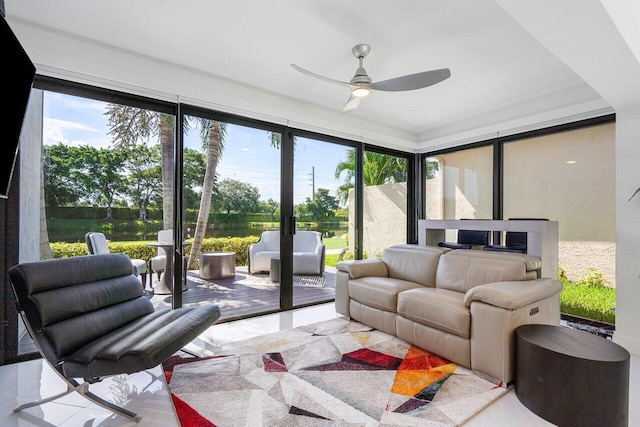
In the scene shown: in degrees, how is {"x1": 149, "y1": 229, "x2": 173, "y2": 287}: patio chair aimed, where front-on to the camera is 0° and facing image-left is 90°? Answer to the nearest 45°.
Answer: approximately 45°

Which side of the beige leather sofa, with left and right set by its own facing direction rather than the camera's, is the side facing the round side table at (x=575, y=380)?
left

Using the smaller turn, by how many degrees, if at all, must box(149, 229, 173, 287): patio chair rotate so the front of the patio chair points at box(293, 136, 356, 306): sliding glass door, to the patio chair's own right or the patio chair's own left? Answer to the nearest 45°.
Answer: approximately 135° to the patio chair's own left

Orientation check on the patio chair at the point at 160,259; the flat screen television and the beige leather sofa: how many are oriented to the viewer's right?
1

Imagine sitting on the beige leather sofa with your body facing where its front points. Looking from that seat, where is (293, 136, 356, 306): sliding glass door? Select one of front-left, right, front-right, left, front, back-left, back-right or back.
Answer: right

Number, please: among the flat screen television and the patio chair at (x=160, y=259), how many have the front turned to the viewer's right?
1

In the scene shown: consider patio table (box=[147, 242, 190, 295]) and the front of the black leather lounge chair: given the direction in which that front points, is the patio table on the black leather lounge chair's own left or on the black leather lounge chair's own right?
on the black leather lounge chair's own left

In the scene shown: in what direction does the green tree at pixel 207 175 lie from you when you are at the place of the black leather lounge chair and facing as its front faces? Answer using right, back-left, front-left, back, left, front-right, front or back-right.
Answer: left

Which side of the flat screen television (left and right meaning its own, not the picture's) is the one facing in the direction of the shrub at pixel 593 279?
front

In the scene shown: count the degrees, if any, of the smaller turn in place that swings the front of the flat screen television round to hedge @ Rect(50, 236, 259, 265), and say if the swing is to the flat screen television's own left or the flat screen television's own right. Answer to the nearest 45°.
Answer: approximately 45° to the flat screen television's own left

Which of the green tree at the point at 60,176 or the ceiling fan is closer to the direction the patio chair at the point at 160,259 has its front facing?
the ceiling fan

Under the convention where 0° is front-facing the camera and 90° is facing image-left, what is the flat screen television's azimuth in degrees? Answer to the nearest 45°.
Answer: approximately 270°

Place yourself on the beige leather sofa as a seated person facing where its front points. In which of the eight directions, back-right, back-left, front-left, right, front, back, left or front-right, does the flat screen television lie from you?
front

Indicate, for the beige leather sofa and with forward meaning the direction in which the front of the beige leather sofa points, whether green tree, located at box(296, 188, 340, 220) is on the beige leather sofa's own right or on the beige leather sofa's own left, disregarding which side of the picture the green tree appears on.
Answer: on the beige leather sofa's own right

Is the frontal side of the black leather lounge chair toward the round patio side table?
no

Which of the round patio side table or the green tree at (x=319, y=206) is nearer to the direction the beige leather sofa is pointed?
the round patio side table

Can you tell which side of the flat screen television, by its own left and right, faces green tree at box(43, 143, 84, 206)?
left

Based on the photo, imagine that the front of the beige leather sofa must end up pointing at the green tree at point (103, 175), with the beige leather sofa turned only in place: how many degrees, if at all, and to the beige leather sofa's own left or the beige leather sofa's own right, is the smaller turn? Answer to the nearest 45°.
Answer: approximately 45° to the beige leather sofa's own right

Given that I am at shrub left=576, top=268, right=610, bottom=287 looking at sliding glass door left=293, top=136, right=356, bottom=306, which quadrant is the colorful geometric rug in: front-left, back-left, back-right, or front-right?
front-left

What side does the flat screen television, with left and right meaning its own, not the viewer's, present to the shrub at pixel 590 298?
front
